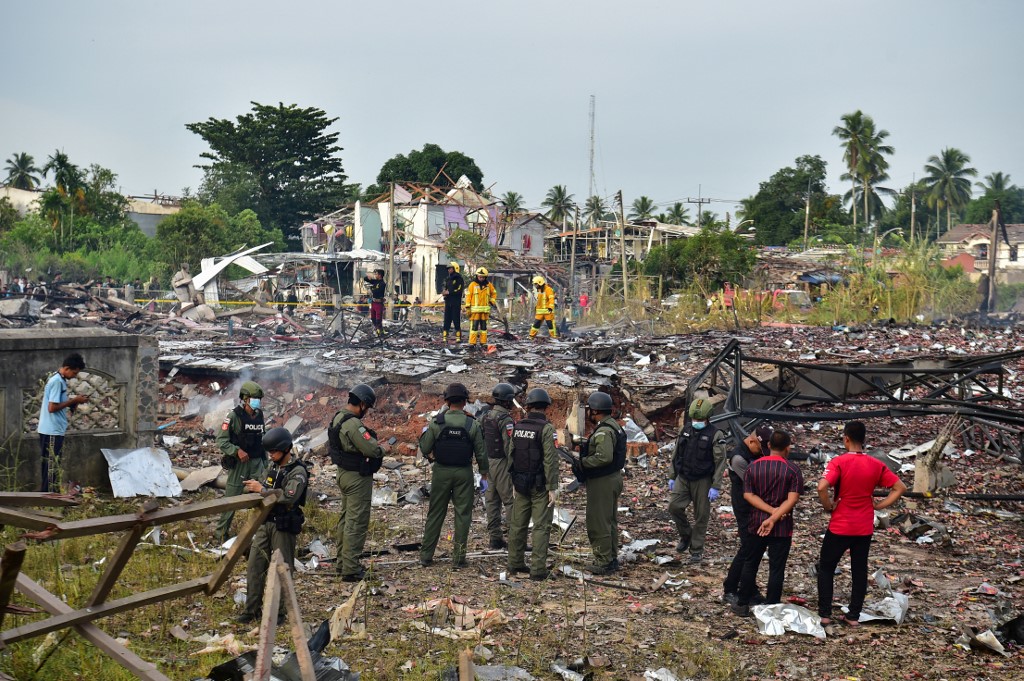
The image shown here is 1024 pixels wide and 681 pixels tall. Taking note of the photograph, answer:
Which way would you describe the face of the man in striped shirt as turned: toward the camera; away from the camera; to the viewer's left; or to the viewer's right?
away from the camera

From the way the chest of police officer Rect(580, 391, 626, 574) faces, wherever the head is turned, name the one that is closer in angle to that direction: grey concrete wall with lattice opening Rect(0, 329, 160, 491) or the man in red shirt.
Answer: the grey concrete wall with lattice opening

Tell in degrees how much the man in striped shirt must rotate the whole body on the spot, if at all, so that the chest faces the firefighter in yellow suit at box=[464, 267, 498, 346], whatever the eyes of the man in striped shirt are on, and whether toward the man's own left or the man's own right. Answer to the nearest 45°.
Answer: approximately 45° to the man's own left

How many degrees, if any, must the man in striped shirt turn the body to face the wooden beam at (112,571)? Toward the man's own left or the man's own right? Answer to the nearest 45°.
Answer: approximately 135° to the man's own left

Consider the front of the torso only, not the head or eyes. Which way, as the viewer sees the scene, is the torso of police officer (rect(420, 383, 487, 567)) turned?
away from the camera

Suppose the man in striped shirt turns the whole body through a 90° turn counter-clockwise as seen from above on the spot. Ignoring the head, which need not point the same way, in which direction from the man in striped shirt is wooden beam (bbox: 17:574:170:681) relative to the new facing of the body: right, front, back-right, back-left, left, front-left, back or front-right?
front-left

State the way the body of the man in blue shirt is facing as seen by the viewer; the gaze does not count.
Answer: to the viewer's right

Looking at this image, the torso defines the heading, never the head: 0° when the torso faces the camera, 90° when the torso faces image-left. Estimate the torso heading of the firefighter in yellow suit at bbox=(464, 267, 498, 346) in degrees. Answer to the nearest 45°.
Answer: approximately 0°

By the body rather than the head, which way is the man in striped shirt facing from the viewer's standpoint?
away from the camera

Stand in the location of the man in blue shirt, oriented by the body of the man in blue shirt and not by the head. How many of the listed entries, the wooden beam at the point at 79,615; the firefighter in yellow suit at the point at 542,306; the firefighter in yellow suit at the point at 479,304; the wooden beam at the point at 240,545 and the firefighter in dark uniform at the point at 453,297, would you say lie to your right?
2

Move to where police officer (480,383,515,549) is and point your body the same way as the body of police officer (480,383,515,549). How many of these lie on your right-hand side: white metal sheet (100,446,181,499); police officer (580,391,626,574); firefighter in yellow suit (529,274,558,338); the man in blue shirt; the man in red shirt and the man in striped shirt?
3
